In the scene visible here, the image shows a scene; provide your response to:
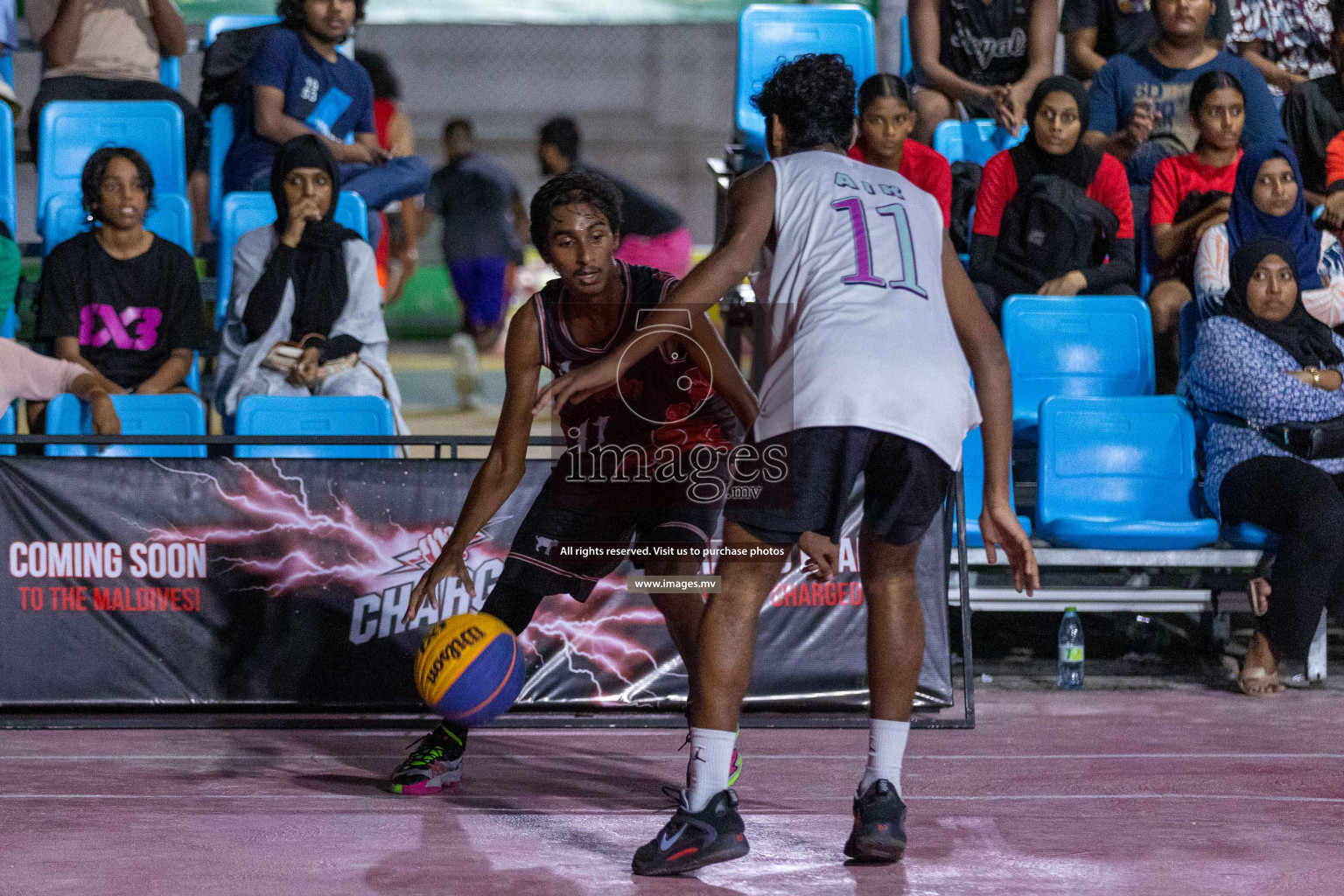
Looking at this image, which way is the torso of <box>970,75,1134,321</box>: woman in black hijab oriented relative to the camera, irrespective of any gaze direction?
toward the camera

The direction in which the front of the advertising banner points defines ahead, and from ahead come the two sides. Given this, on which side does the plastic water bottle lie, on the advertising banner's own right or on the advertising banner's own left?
on the advertising banner's own left

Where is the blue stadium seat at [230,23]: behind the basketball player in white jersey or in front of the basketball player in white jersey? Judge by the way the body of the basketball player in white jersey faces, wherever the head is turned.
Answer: in front

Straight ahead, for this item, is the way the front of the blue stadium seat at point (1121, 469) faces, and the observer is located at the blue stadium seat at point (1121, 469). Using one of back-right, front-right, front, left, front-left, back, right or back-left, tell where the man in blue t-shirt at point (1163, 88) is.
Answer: back

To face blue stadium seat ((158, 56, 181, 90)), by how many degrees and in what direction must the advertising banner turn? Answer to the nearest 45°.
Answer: approximately 180°

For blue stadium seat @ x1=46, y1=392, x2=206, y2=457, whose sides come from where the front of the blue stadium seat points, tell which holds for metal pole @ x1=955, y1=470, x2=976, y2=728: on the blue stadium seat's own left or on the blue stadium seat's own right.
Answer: on the blue stadium seat's own left

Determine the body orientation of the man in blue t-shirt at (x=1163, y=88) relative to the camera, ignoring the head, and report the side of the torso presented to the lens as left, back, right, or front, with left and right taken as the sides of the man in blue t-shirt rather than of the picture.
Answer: front

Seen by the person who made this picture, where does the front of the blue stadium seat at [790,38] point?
facing the viewer

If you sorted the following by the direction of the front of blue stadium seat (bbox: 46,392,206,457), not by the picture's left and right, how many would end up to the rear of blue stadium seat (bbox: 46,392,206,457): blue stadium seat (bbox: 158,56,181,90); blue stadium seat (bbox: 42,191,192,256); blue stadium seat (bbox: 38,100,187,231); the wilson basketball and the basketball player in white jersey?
3

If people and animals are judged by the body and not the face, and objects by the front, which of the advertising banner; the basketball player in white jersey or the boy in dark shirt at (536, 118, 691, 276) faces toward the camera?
the advertising banner

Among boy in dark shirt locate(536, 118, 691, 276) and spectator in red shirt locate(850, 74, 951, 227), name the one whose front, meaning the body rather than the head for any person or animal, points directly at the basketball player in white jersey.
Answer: the spectator in red shirt

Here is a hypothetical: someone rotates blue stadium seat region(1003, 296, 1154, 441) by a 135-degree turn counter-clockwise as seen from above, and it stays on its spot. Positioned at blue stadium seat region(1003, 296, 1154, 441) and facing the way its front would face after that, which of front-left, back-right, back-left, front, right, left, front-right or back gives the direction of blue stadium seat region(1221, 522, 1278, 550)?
right

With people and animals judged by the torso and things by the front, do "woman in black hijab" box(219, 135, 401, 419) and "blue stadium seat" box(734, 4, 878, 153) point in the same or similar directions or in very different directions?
same or similar directions
